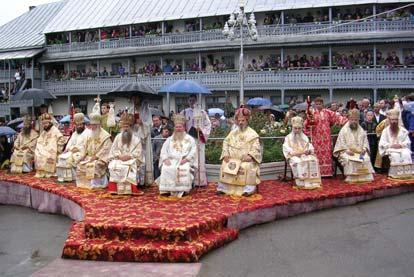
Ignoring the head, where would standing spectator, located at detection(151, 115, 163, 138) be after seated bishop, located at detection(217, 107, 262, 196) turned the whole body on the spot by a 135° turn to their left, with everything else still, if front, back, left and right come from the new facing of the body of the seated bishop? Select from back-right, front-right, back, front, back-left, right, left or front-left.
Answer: left

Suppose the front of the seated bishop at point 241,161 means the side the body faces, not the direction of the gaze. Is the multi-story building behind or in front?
behind

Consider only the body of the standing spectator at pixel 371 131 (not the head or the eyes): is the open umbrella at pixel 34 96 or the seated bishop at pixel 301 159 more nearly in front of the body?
the seated bishop

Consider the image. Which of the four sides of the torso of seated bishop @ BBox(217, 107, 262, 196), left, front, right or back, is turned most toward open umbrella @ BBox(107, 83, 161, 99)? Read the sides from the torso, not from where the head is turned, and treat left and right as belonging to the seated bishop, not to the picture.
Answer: right

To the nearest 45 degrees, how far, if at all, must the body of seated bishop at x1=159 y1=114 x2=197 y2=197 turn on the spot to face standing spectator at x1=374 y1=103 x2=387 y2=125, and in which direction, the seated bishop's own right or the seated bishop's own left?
approximately 135° to the seated bishop's own left

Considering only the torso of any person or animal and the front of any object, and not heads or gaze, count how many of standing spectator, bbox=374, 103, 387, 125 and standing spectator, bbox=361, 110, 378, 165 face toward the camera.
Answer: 2

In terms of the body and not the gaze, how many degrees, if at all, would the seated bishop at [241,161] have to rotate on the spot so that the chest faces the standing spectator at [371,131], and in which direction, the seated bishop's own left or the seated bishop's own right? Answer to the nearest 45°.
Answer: approximately 135° to the seated bishop's own left

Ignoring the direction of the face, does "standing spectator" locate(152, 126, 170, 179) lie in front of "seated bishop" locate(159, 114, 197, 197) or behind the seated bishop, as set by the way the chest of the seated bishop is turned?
behind
